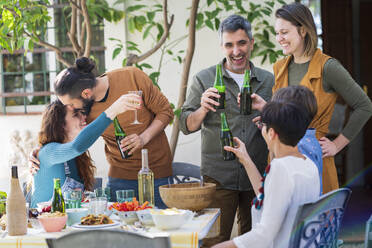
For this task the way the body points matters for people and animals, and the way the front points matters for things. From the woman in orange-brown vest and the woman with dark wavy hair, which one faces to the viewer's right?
the woman with dark wavy hair

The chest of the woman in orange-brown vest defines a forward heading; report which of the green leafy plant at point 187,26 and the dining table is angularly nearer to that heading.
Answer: the dining table

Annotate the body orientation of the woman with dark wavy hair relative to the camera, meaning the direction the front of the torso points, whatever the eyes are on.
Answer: to the viewer's right

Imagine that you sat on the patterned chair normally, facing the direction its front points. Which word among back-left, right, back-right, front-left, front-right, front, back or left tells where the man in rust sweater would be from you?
front

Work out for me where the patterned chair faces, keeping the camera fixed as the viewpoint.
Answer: facing away from the viewer and to the left of the viewer

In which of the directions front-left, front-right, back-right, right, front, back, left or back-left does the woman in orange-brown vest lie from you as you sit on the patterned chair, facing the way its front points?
front-right

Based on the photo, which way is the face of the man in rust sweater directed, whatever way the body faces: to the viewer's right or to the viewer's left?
to the viewer's left

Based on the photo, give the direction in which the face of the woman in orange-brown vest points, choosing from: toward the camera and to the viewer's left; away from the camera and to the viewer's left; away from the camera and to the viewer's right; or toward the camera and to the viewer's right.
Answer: toward the camera and to the viewer's left

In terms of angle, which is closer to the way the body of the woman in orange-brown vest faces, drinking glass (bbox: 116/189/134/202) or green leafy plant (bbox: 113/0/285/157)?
the drinking glass

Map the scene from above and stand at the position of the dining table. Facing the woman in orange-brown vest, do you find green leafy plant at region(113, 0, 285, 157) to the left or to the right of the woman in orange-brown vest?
left

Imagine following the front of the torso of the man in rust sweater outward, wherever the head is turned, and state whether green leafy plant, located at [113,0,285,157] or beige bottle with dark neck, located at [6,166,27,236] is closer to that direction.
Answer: the beige bottle with dark neck

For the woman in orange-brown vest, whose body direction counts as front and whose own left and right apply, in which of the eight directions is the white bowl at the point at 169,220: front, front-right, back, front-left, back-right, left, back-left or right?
front

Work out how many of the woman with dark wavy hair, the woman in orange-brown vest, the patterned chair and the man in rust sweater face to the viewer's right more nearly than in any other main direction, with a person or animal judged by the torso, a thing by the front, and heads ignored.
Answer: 1

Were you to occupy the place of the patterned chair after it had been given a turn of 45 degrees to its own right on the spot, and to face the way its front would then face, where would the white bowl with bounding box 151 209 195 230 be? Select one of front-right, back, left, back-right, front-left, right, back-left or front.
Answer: left

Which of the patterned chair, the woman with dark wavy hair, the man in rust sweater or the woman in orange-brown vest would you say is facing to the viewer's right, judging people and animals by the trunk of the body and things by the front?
the woman with dark wavy hair
